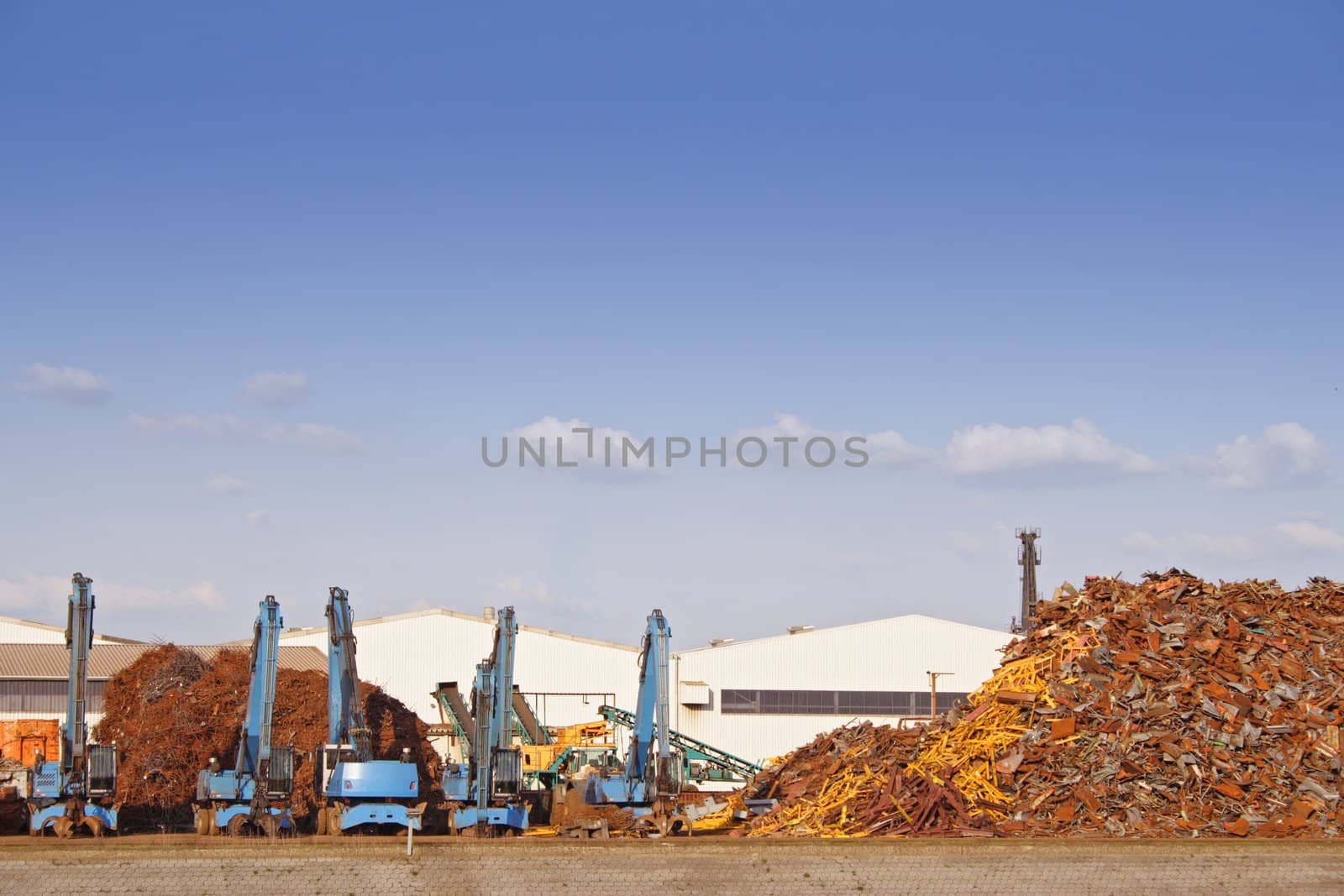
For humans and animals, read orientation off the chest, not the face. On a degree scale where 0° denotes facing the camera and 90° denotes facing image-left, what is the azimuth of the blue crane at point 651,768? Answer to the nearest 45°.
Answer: approximately 315°

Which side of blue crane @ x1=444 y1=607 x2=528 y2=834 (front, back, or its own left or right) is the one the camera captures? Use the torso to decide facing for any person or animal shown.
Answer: front

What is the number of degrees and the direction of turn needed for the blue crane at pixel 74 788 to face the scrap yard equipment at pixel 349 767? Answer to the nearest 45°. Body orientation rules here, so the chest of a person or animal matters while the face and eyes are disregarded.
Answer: approximately 90° to its left

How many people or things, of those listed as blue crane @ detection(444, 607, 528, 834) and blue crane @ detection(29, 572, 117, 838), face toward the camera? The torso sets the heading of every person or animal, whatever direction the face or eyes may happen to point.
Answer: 2

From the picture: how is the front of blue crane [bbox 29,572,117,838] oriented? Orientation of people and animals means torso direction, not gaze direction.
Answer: toward the camera

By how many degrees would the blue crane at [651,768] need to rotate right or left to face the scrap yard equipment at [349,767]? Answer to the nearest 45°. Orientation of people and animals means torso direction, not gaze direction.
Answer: approximately 135° to its right

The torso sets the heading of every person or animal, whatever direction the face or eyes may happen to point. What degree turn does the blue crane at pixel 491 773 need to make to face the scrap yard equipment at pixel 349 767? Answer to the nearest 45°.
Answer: approximately 90° to its right

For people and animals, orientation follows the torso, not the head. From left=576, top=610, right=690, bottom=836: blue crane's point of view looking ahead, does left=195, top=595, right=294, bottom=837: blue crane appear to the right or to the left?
on its right

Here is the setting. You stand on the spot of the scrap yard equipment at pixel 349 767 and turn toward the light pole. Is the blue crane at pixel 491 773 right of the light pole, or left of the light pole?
right

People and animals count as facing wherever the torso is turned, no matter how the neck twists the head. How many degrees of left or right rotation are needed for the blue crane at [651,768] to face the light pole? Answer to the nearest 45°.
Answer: approximately 90° to its left

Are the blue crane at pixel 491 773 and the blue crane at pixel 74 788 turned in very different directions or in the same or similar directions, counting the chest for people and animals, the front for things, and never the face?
same or similar directions

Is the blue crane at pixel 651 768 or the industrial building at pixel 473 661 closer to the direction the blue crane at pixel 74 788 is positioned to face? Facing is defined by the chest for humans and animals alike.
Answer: the blue crane
